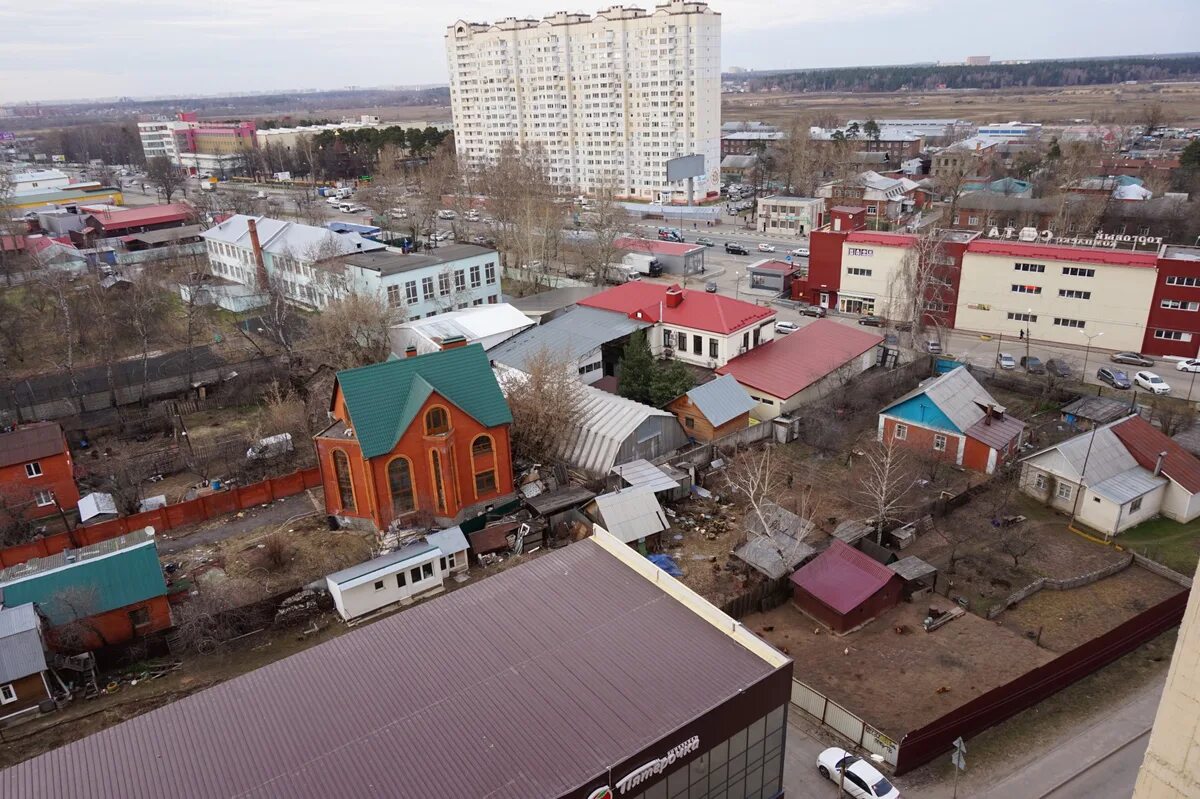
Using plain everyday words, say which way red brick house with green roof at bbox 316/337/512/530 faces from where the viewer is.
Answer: facing the viewer and to the right of the viewer

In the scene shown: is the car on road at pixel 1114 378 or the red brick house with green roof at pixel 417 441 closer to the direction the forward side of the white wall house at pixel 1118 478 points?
the red brick house with green roof

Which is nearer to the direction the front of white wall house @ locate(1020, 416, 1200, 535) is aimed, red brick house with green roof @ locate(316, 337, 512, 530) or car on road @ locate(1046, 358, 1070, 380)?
the red brick house with green roof

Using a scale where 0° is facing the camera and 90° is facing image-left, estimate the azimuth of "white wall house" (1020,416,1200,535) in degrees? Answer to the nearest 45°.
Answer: approximately 45°

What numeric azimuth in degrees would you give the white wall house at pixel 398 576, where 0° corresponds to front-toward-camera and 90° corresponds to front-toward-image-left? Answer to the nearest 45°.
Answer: approximately 315°

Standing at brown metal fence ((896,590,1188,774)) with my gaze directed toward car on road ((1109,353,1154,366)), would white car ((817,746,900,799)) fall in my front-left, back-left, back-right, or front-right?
back-left

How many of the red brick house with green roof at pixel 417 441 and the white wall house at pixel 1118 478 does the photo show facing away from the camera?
0

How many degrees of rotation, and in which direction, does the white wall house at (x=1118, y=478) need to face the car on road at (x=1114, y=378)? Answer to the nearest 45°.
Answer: approximately 135° to its right

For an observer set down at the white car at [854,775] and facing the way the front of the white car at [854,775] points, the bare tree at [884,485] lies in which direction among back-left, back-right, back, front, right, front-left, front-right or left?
front-right

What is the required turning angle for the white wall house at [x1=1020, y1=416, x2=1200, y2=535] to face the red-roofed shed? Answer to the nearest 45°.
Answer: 0° — it already faces it

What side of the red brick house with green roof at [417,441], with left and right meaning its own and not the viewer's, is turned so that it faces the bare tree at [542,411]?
left

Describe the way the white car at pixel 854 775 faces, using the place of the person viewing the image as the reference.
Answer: facing away from the viewer and to the left of the viewer
